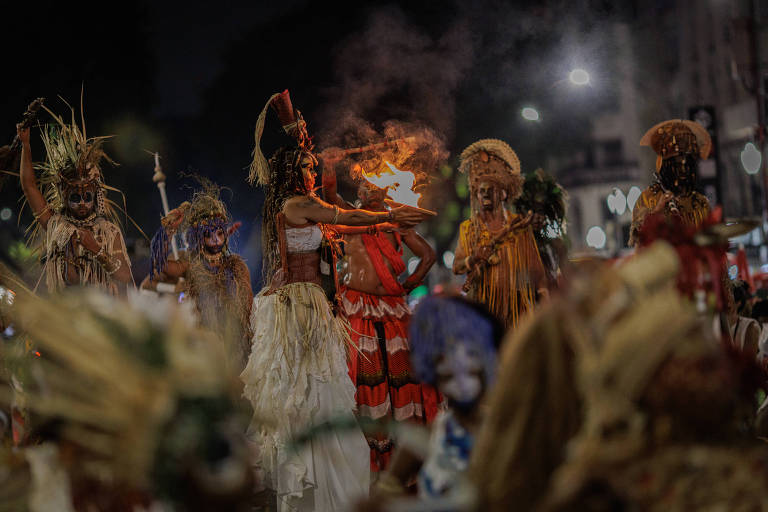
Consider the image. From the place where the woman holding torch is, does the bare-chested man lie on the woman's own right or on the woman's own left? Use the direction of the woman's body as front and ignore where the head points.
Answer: on the woman's own left

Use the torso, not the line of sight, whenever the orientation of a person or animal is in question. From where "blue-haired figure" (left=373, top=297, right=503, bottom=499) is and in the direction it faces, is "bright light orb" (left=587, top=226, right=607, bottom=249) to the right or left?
on its left

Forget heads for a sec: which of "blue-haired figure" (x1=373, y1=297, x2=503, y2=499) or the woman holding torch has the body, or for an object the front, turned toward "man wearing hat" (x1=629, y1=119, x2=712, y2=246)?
the woman holding torch

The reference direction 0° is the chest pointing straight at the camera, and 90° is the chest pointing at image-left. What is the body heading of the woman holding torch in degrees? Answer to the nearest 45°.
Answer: approximately 270°

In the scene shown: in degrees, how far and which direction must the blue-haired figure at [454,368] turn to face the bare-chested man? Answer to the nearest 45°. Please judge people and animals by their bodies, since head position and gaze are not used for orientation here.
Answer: approximately 135° to its left

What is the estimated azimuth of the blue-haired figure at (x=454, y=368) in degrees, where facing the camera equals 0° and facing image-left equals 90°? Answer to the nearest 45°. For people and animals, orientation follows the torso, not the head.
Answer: approximately 315°

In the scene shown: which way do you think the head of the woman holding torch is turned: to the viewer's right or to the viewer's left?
to the viewer's right

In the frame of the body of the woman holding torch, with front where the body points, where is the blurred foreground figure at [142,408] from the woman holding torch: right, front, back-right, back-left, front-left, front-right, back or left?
right
